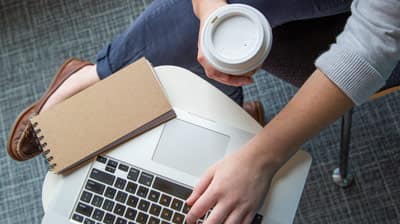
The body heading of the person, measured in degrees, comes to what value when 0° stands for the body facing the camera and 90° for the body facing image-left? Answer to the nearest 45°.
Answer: approximately 45°

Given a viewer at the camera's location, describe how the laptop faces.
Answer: facing away from the viewer
